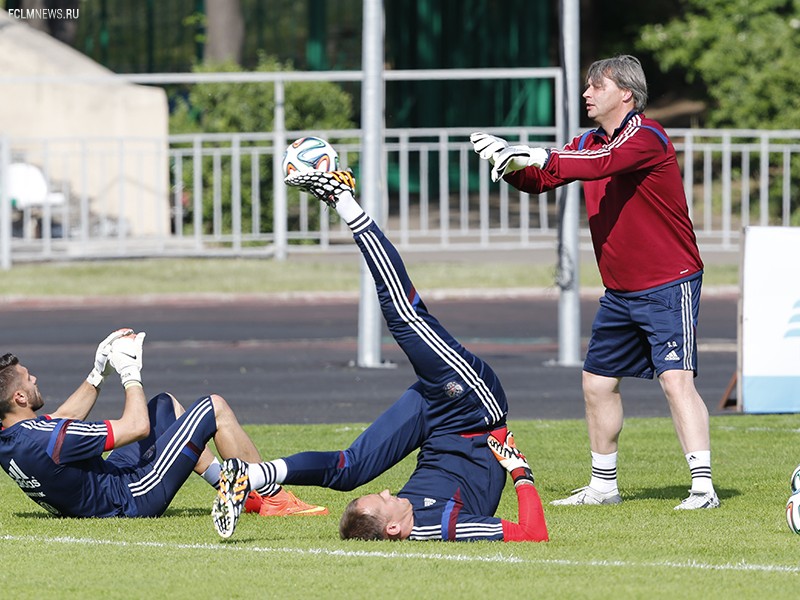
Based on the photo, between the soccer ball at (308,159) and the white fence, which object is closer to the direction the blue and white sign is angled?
the soccer ball

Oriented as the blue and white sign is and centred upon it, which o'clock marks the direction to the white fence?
The white fence is roughly at 5 o'clock from the blue and white sign.

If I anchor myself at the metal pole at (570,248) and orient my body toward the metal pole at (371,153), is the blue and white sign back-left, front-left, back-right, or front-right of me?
back-left

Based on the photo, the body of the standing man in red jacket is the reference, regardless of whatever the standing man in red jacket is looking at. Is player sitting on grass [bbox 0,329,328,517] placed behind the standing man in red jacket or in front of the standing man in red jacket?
in front

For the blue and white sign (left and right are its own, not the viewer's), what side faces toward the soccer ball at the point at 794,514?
front

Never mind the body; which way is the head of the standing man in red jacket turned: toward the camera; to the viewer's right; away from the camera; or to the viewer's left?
to the viewer's left

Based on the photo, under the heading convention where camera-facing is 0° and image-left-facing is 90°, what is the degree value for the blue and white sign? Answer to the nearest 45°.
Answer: approximately 0°

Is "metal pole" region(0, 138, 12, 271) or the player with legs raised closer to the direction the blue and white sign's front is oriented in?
the player with legs raised

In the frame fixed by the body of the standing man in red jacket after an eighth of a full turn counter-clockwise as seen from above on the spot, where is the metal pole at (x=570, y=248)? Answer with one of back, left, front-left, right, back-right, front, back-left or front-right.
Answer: back

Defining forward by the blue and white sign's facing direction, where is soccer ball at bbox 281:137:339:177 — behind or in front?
in front

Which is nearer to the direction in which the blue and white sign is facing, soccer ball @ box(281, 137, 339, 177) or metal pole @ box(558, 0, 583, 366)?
the soccer ball
